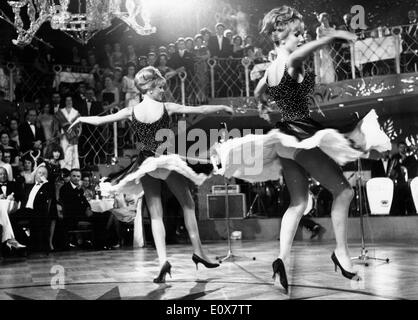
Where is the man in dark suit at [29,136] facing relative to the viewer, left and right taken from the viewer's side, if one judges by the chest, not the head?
facing the viewer and to the right of the viewer

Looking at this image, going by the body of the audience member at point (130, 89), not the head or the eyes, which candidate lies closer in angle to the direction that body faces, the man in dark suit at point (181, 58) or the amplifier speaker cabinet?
the amplifier speaker cabinet

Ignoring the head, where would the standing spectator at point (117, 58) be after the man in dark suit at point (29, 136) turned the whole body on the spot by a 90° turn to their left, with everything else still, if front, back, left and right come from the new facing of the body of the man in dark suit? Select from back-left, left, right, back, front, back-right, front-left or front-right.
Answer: front

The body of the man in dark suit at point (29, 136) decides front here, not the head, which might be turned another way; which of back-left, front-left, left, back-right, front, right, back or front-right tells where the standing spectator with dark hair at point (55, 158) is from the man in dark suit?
front

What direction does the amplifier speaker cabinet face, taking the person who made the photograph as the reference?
facing the viewer

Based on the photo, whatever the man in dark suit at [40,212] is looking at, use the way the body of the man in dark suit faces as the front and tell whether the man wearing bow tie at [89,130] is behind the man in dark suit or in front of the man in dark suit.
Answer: behind

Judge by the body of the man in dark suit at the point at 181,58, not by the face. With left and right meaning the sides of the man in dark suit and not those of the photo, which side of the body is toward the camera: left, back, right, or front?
front

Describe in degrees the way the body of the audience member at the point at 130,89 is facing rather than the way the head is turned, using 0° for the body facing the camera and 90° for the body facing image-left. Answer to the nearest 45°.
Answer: approximately 315°

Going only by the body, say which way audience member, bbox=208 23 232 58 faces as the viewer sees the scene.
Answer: toward the camera

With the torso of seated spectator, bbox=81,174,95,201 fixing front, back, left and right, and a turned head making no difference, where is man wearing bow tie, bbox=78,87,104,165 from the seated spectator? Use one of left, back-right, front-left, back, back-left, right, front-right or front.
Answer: back-left

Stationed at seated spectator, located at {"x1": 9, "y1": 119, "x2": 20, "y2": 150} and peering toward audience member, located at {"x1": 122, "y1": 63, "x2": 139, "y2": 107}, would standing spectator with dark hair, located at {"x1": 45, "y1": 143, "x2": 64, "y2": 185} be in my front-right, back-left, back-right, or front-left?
front-right

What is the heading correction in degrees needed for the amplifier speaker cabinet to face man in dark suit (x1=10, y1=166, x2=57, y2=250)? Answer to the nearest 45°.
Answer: approximately 90° to its right

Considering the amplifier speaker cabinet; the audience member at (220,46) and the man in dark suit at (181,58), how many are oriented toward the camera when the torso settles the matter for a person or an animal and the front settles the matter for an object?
3

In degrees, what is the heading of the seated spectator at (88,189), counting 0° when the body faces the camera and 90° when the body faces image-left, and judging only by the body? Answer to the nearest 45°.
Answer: approximately 315°
